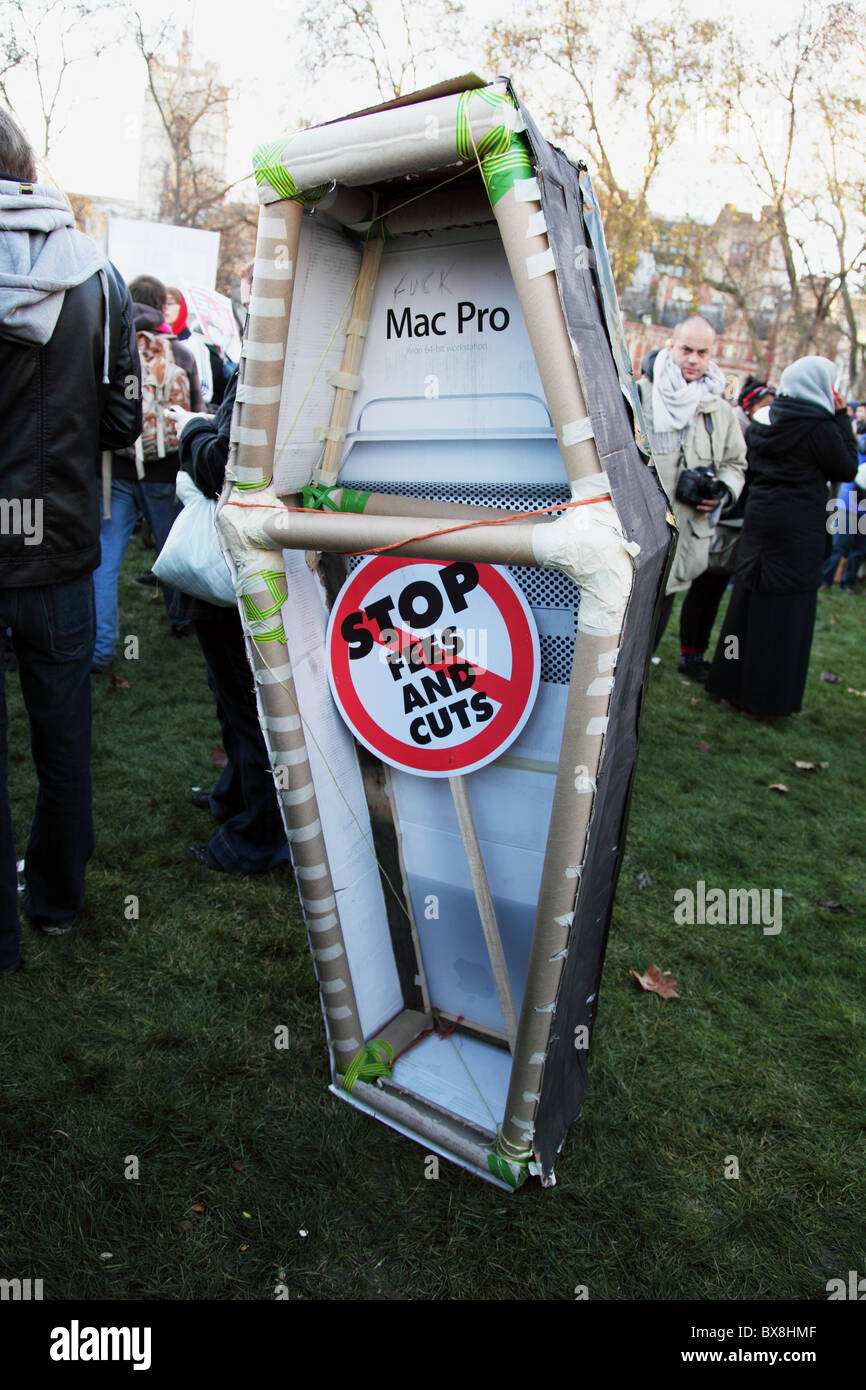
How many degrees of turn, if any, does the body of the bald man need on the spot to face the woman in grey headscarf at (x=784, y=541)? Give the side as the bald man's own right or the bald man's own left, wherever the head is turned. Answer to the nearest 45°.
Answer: approximately 135° to the bald man's own left

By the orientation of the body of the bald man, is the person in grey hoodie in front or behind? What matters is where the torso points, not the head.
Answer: in front

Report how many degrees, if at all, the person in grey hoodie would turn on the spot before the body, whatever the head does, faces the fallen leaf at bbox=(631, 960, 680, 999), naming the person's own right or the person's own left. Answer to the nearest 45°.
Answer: approximately 90° to the person's own right

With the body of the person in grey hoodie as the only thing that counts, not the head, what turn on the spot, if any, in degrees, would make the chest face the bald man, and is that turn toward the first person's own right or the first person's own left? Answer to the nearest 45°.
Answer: approximately 45° to the first person's own right

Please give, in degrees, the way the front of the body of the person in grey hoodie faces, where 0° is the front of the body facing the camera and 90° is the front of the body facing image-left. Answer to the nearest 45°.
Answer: approximately 180°

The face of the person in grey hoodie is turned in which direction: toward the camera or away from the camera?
away from the camera

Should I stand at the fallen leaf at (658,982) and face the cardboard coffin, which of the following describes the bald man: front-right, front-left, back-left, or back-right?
back-right

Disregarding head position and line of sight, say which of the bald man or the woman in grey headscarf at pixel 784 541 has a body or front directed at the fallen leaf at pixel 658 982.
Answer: the bald man

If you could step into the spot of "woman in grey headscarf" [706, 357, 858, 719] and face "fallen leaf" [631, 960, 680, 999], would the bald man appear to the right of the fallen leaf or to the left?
right
